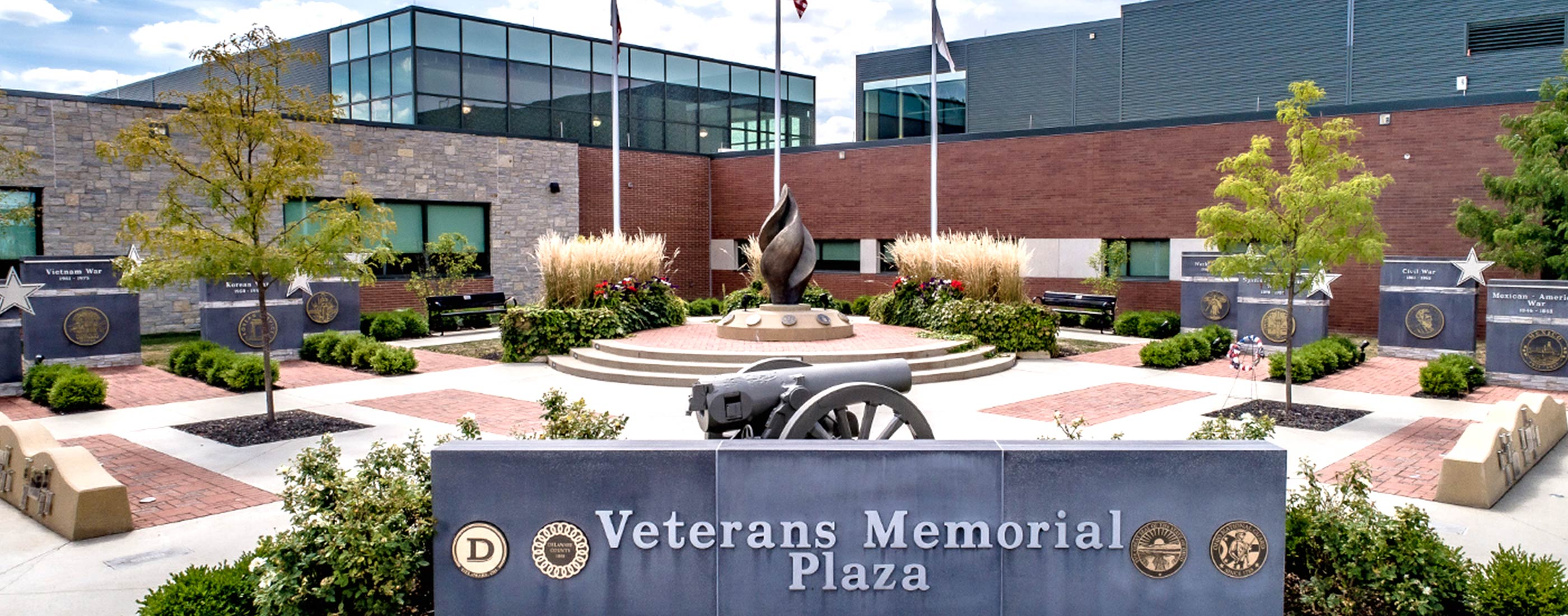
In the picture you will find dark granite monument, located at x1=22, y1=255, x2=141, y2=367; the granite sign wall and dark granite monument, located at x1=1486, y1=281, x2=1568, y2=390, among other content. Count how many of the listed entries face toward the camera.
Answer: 3

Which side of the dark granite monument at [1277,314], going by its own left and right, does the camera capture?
front

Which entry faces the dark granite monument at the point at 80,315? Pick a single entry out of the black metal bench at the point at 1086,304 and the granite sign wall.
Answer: the black metal bench

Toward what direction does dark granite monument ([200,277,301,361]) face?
toward the camera

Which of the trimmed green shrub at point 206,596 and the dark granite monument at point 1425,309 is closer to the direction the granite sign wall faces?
the trimmed green shrub

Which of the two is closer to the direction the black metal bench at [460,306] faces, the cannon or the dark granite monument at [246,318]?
the cannon

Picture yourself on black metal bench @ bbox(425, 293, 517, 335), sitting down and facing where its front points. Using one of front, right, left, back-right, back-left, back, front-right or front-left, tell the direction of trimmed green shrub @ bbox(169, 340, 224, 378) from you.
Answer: right

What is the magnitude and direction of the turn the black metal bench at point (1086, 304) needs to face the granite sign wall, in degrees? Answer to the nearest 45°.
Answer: approximately 45° to its left

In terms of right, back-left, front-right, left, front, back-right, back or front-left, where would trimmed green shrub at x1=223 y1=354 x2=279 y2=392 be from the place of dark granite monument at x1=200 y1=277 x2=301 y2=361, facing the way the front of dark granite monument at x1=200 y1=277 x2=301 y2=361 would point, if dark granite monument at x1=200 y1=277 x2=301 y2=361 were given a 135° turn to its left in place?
back-right

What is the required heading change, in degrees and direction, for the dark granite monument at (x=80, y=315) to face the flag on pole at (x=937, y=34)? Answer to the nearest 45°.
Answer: approximately 90° to its left

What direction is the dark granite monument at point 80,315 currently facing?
toward the camera

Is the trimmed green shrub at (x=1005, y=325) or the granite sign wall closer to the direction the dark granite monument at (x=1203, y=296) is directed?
the granite sign wall

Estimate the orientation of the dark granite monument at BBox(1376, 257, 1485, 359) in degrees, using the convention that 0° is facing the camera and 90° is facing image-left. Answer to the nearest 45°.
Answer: approximately 0°

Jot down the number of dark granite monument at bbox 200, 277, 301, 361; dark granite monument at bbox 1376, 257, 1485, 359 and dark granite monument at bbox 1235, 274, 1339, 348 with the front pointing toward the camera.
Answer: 3

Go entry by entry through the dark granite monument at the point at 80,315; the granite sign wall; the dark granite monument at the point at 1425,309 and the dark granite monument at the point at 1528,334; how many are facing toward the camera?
4
